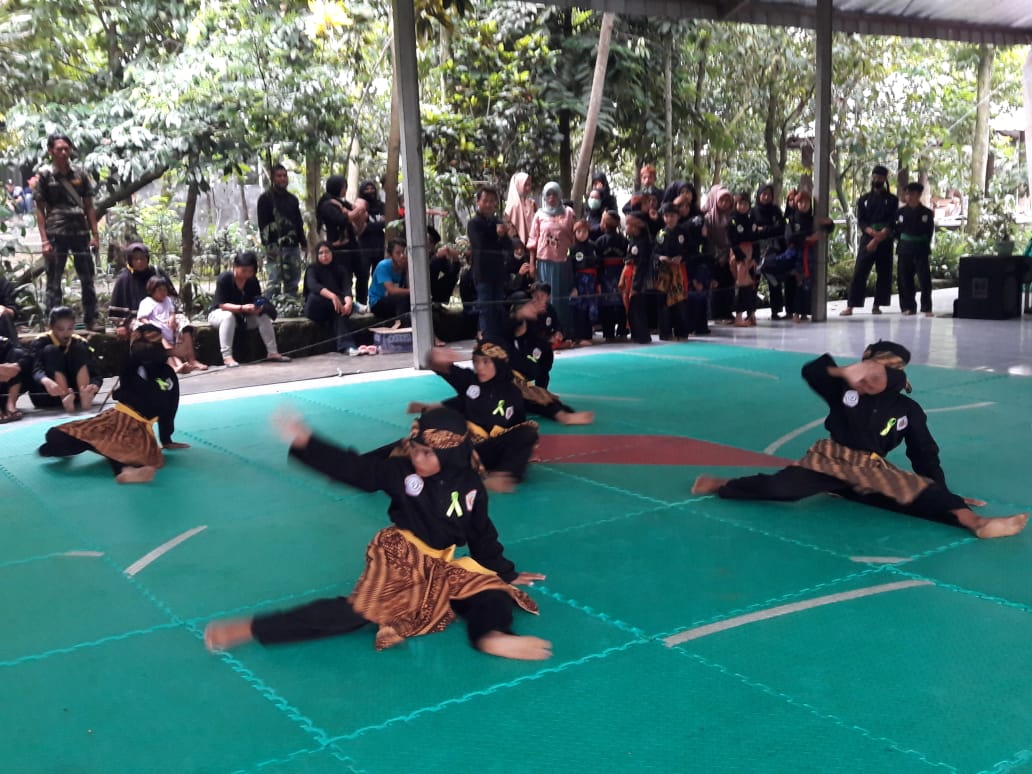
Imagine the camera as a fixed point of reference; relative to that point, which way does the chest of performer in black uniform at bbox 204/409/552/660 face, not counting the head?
toward the camera

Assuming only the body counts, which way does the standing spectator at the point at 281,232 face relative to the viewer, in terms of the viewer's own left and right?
facing the viewer

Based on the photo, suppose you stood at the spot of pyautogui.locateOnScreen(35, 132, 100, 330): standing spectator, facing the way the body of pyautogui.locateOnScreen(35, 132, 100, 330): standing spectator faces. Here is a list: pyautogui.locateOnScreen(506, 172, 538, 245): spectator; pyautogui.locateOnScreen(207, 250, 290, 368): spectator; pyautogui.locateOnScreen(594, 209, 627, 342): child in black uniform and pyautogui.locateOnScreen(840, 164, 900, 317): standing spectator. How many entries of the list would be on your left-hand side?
4

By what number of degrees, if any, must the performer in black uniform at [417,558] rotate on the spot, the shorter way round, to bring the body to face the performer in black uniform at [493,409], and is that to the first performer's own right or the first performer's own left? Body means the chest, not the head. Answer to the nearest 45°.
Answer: approximately 180°

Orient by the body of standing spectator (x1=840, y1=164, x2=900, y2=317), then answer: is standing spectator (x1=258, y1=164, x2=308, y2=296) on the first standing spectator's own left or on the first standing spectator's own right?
on the first standing spectator's own right

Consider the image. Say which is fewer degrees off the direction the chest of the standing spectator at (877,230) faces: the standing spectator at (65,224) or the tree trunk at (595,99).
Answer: the standing spectator

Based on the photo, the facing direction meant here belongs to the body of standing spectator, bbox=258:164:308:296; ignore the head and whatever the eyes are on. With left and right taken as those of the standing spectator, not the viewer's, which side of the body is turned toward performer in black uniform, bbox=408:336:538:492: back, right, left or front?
front

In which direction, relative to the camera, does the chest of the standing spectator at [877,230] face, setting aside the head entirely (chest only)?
toward the camera
